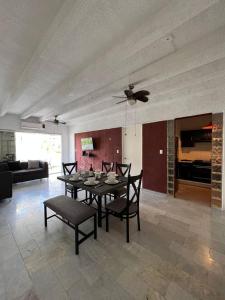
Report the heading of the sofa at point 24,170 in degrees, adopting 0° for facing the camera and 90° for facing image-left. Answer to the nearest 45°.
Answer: approximately 315°

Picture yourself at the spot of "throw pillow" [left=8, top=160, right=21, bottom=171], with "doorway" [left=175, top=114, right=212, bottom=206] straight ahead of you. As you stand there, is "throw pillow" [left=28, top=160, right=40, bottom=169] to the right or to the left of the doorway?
left

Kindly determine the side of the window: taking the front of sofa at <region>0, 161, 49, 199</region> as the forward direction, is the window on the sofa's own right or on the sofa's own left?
on the sofa's own left

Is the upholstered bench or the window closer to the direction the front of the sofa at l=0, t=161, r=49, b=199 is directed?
the upholstered bench
